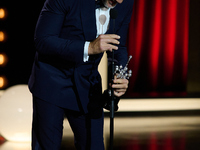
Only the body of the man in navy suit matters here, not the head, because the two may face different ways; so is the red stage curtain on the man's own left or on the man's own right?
on the man's own left

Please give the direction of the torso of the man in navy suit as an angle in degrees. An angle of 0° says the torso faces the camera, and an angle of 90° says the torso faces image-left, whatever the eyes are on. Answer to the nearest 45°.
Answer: approximately 315°
